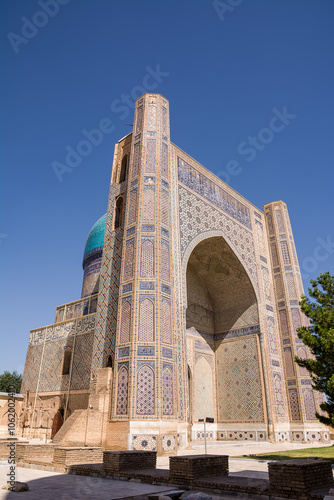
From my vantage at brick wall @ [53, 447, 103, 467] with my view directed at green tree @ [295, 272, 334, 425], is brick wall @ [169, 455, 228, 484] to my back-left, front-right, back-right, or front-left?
front-right

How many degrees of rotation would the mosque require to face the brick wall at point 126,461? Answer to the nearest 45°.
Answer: approximately 45° to its right

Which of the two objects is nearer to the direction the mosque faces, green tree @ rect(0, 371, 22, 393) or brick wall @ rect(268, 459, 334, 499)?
the brick wall

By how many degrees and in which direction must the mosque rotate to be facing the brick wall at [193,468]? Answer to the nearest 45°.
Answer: approximately 45° to its right

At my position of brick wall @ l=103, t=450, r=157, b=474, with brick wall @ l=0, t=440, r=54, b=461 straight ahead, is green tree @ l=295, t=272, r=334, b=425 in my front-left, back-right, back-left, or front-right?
back-right

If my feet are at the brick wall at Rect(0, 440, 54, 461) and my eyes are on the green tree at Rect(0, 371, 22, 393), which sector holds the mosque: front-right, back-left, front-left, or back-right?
front-right

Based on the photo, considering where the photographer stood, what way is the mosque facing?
facing the viewer and to the right of the viewer

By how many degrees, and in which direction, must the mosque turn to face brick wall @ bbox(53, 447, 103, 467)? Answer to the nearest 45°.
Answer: approximately 45° to its right

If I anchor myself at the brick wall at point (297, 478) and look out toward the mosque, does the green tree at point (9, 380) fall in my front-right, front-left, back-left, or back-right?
front-left

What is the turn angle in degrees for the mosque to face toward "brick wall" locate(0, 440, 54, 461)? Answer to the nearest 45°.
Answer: approximately 90° to its right
